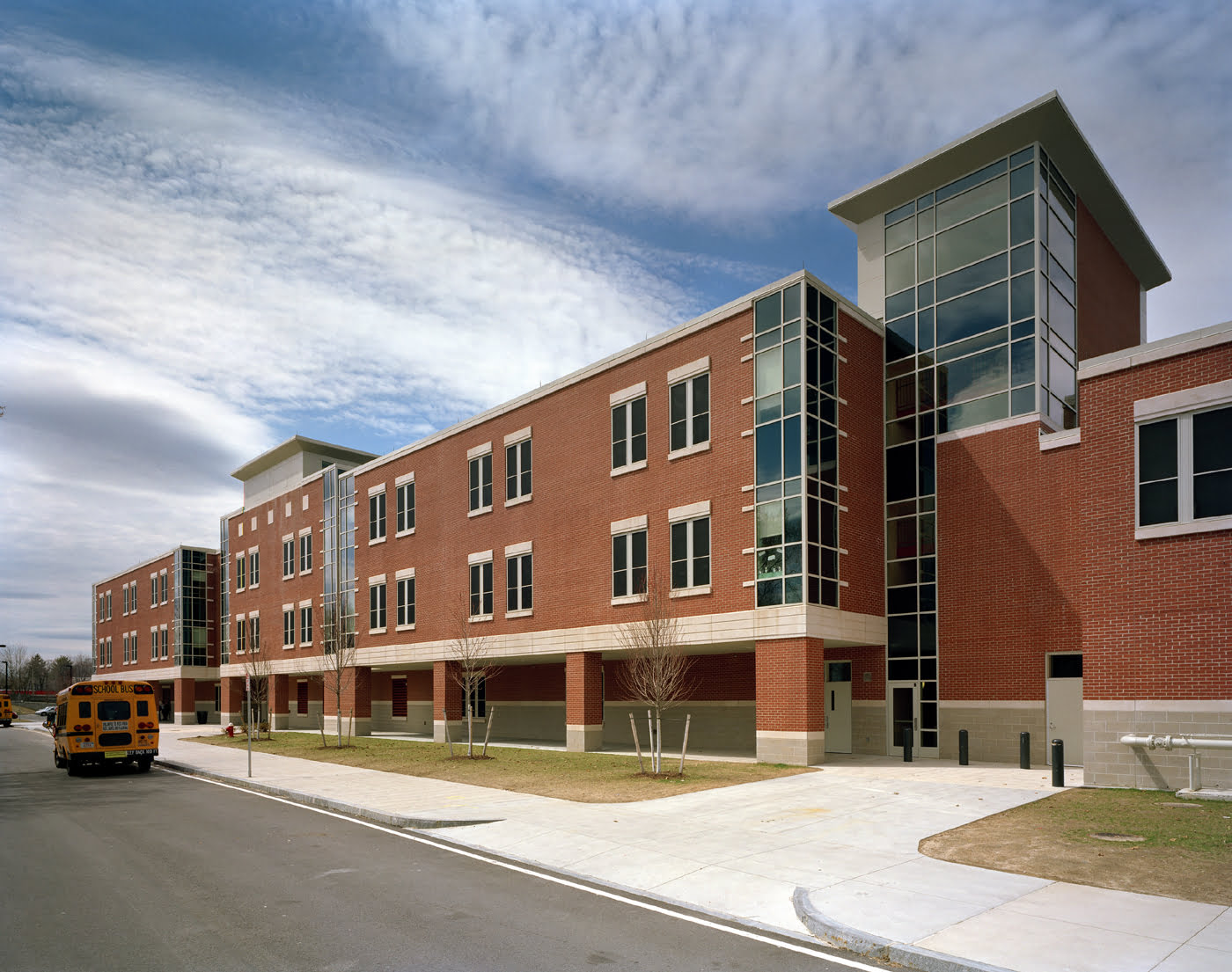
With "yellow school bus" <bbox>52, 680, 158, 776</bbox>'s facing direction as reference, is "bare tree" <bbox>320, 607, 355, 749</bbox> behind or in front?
in front

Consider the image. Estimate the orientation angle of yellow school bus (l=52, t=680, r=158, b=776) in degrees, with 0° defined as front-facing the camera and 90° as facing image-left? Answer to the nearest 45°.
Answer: approximately 180°

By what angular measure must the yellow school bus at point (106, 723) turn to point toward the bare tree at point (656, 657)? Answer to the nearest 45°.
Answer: approximately 135° to its right

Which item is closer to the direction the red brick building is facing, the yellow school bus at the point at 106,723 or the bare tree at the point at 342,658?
the yellow school bus

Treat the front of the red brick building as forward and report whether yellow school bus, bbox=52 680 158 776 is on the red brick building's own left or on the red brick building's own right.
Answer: on the red brick building's own right

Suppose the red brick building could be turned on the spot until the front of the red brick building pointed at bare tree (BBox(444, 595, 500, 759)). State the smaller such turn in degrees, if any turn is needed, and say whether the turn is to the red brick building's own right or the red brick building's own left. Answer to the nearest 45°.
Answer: approximately 90° to the red brick building's own right

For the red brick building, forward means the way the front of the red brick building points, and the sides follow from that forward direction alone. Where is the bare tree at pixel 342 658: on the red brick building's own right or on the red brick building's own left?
on the red brick building's own right

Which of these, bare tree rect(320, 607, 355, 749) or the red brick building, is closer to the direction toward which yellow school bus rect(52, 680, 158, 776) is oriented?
the bare tree
